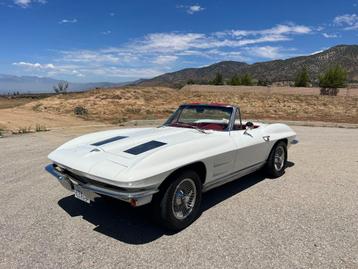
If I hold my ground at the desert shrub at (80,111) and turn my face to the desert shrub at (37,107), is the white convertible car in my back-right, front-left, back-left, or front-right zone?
back-left

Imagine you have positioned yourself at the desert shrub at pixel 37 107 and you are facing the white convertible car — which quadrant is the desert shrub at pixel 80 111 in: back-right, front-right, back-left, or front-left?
front-left

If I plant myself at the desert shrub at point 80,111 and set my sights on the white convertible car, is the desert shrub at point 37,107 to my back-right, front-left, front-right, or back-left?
back-right

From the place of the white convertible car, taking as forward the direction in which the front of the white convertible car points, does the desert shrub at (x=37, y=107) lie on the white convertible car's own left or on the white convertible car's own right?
on the white convertible car's own right

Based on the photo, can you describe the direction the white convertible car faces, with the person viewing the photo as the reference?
facing the viewer and to the left of the viewer

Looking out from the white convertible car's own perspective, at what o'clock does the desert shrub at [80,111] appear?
The desert shrub is roughly at 4 o'clock from the white convertible car.
